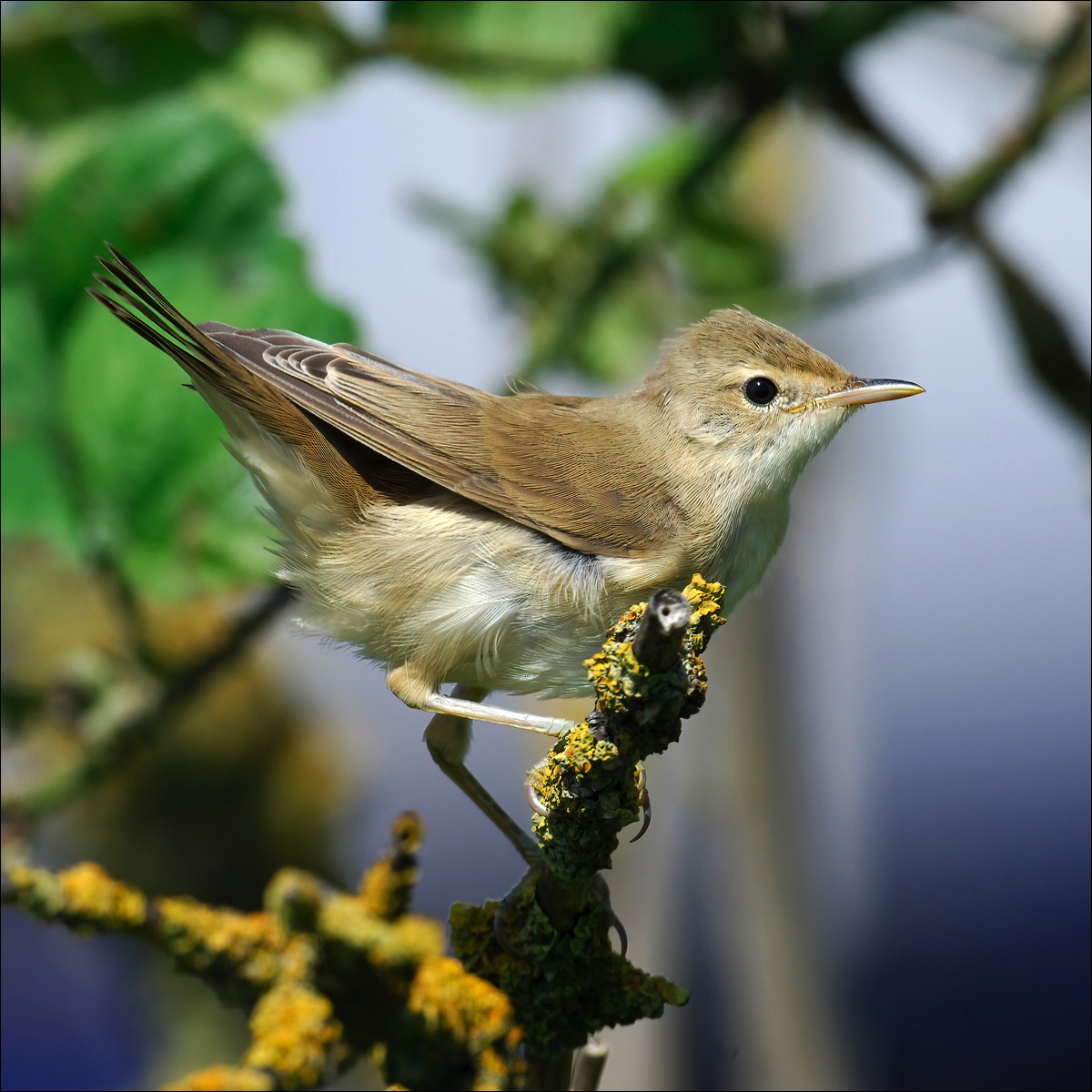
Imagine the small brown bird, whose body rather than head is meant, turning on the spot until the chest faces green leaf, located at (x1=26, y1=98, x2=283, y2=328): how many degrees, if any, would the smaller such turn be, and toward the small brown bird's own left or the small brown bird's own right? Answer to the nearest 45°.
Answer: approximately 180°

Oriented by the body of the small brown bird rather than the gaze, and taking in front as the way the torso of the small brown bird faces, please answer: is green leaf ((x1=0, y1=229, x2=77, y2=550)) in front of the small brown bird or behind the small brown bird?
behind

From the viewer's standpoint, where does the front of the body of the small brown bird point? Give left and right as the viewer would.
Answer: facing to the right of the viewer
